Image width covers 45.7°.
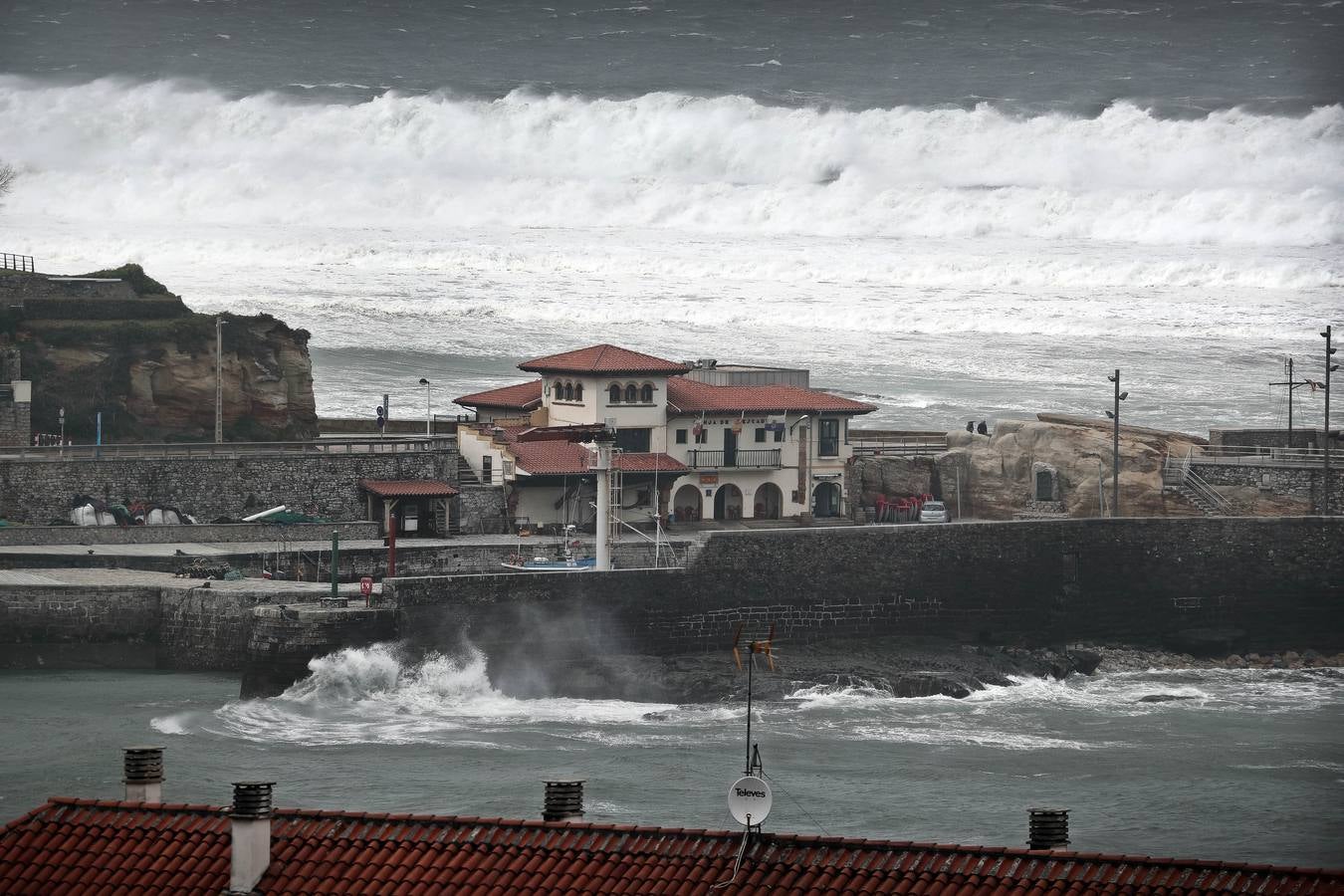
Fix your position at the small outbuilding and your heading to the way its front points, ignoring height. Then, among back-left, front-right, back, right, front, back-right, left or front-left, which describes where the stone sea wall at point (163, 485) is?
right

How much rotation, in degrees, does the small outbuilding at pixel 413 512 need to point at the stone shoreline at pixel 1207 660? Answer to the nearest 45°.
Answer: approximately 90° to its left

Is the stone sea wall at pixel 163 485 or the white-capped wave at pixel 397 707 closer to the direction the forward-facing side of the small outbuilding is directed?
the white-capped wave

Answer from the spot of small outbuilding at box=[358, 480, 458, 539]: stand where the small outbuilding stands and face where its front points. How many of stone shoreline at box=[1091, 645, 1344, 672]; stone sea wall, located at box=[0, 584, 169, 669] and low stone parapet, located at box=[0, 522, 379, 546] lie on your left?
1

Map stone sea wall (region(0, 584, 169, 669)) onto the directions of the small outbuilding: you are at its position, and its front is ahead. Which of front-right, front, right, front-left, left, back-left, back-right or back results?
front-right

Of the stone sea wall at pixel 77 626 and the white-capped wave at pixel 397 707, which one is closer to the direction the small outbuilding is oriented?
the white-capped wave

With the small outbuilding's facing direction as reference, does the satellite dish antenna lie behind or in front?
in front

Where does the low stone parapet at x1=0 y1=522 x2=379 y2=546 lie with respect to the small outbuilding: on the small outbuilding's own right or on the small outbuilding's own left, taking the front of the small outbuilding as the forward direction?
on the small outbuilding's own right

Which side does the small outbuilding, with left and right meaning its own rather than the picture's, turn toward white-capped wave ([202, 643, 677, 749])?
front
